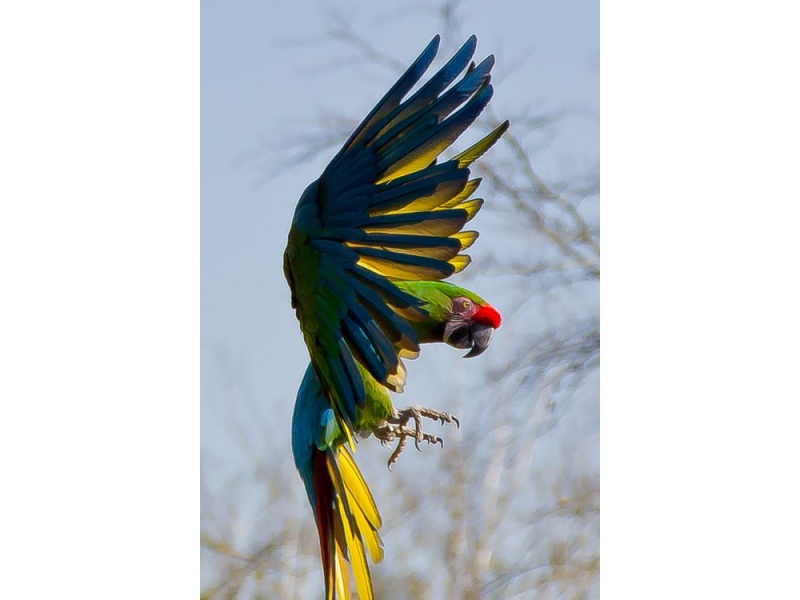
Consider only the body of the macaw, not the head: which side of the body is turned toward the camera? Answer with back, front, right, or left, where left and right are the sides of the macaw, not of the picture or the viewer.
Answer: right

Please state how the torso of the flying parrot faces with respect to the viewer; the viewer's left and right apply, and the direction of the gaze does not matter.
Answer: facing to the right of the viewer
